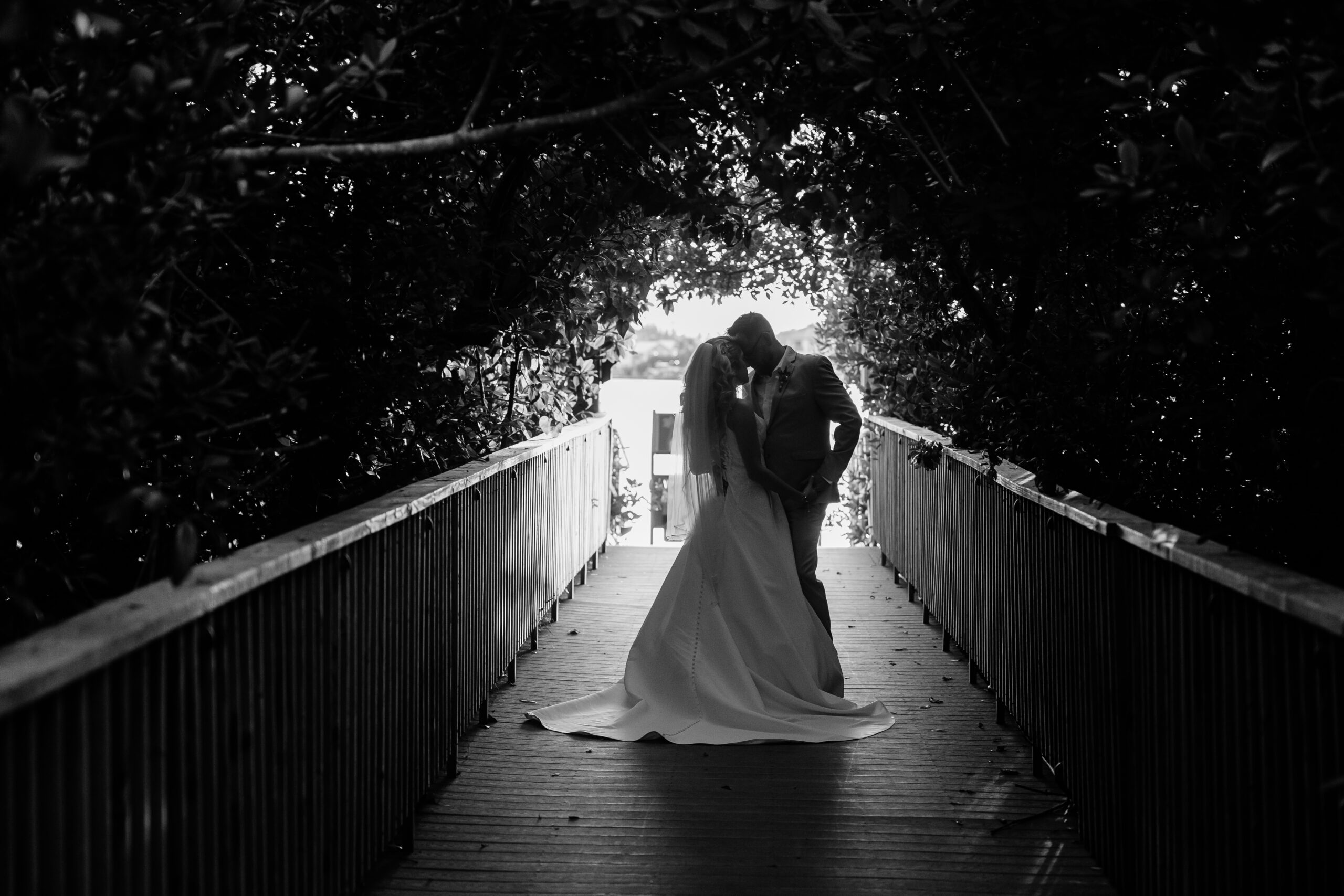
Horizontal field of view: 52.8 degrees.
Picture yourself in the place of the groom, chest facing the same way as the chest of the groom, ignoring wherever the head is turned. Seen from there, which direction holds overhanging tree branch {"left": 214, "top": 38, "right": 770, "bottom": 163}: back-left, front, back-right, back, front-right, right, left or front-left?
front-left

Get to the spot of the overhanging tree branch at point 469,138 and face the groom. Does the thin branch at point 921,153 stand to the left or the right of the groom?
right

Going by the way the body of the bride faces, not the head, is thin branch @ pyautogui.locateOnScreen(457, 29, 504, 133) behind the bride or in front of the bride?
behind

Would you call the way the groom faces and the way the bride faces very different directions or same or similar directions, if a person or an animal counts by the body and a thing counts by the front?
very different directions

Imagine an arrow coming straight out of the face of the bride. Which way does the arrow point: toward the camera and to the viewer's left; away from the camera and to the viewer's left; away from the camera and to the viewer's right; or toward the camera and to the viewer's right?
away from the camera and to the viewer's right

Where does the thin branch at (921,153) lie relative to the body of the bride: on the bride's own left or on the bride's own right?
on the bride's own right

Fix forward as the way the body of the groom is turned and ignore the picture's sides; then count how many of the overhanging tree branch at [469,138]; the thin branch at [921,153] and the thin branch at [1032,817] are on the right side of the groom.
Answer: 0

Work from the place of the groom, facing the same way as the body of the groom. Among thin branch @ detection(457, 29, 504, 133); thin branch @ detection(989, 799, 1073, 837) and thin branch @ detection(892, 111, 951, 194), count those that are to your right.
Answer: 0

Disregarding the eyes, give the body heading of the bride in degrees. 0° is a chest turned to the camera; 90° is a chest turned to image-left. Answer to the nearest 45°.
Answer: approximately 225°

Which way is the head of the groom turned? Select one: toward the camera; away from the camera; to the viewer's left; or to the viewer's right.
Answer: to the viewer's left

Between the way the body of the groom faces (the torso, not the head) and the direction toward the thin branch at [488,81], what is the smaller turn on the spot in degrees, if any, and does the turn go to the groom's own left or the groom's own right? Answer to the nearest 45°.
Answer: approximately 45° to the groom's own left
